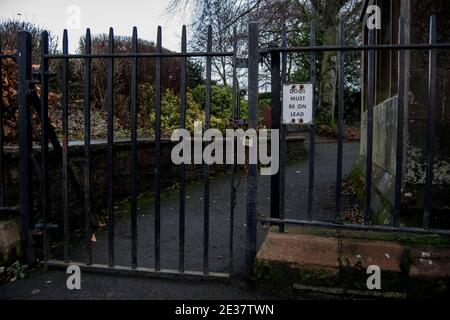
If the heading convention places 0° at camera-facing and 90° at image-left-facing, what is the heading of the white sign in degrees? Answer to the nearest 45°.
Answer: approximately 0°

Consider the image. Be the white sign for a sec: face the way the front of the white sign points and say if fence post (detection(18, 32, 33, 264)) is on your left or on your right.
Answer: on your right

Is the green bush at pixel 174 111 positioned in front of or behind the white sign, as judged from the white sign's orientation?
behind

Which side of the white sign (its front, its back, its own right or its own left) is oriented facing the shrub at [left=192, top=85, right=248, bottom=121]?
back
